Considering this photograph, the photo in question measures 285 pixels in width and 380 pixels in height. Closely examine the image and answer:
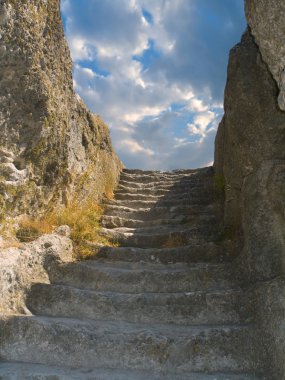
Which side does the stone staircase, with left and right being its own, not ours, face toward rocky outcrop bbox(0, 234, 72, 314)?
right

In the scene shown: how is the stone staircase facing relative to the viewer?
toward the camera
